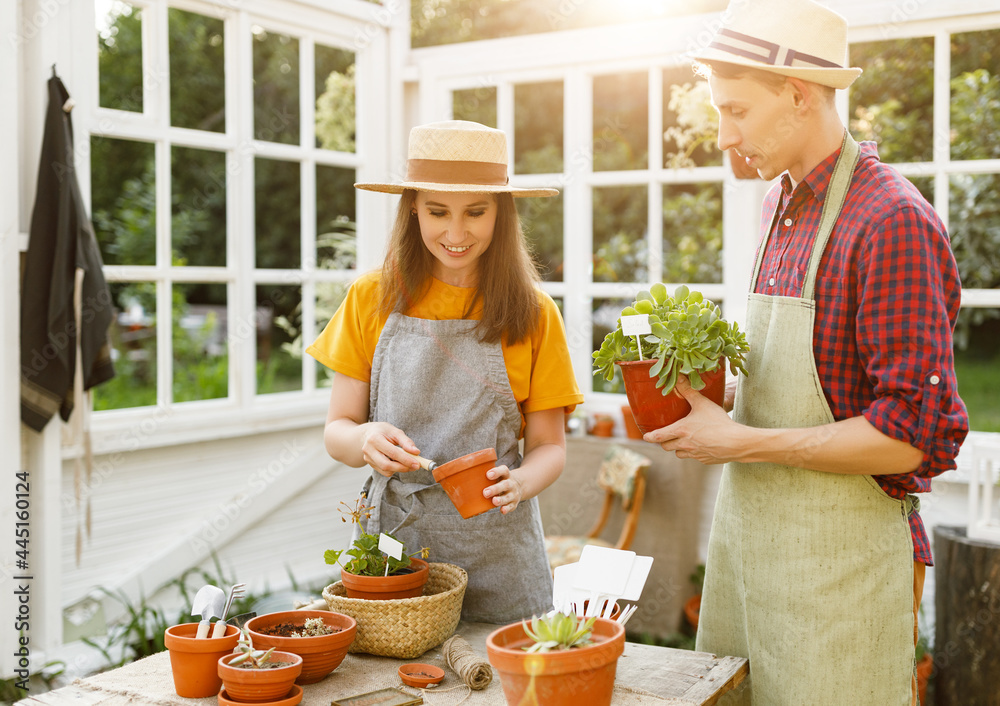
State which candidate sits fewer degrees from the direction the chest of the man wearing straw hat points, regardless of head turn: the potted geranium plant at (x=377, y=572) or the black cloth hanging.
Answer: the potted geranium plant

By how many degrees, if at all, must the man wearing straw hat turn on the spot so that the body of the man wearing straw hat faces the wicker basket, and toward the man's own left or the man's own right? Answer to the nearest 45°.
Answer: approximately 45° to the man's own right

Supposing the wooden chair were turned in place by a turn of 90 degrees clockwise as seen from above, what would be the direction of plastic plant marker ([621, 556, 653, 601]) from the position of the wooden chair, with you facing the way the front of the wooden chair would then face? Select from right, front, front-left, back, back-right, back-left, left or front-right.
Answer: back-left

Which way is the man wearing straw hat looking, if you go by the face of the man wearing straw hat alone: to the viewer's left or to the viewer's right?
to the viewer's left

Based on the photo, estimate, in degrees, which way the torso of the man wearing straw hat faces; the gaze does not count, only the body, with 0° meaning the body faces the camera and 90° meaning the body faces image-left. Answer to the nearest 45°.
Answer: approximately 45°

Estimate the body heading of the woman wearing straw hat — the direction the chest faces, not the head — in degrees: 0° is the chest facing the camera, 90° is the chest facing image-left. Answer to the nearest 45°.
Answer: approximately 0°

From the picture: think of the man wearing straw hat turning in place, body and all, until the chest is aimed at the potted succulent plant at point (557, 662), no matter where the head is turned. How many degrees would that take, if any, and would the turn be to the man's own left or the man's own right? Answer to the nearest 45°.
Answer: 0° — they already face it
